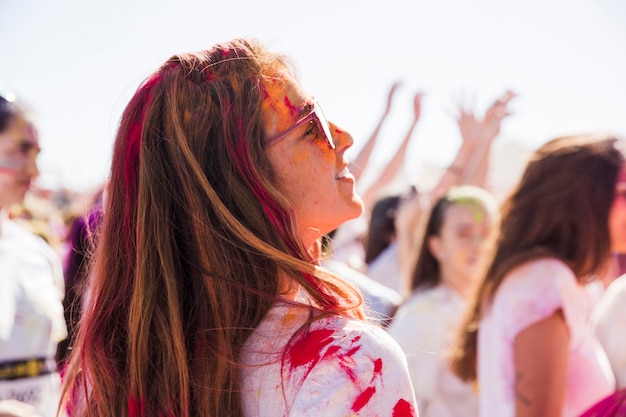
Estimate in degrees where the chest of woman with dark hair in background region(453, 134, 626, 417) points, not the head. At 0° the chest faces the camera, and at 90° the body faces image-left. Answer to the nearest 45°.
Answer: approximately 270°

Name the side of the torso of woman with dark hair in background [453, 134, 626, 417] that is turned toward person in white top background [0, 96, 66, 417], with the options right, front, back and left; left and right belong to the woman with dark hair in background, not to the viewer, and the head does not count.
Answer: back

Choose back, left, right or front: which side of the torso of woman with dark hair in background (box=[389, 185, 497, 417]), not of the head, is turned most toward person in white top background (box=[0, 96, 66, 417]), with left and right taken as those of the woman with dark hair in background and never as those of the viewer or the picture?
right

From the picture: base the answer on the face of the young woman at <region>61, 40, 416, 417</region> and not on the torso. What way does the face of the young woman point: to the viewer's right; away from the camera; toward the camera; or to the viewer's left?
to the viewer's right

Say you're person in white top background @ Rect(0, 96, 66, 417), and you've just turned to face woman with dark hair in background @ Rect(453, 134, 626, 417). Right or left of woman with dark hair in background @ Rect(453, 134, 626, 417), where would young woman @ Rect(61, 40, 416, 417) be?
right

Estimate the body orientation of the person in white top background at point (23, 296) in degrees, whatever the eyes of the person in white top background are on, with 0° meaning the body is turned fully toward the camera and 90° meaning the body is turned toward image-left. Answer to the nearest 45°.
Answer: approximately 315°

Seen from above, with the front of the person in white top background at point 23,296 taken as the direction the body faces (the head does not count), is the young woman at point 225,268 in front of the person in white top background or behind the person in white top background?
in front
